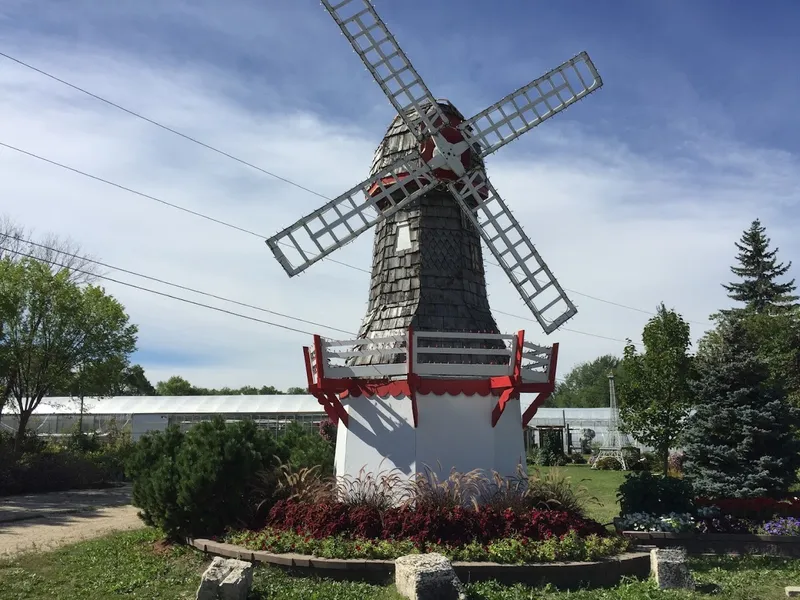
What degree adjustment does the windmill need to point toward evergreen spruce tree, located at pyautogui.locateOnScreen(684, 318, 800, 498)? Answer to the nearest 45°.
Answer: approximately 135° to its left

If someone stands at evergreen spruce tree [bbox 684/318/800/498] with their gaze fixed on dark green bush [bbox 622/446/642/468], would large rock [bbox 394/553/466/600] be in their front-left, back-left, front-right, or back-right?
back-left

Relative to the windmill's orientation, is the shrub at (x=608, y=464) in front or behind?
behind

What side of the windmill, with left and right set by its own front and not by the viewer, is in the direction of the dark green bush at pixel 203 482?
right

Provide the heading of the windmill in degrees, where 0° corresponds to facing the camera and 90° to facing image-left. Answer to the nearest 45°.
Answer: approximately 0°

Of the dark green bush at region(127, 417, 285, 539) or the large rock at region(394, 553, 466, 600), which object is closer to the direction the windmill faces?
the large rock

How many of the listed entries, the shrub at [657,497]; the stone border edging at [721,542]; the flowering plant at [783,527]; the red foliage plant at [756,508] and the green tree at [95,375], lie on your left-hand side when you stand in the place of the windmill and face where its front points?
4

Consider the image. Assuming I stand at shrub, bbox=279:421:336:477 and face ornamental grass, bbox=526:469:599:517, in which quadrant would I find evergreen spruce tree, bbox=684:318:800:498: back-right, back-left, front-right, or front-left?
front-left

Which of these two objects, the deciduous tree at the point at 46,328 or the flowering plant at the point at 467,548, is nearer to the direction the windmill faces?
the flowering plant

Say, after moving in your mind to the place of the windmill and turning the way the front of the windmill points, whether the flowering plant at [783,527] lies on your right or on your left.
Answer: on your left

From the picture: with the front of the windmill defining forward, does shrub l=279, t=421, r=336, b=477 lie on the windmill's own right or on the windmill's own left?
on the windmill's own right

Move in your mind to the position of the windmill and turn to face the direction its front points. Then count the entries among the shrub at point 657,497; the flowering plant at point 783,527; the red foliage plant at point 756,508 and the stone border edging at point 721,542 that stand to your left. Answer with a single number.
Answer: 4

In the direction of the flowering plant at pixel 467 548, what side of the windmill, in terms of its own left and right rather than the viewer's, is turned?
front

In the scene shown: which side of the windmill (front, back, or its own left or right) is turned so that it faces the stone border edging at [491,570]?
front

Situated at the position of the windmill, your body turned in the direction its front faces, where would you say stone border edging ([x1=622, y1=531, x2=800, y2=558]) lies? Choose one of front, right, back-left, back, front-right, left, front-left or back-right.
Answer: left
